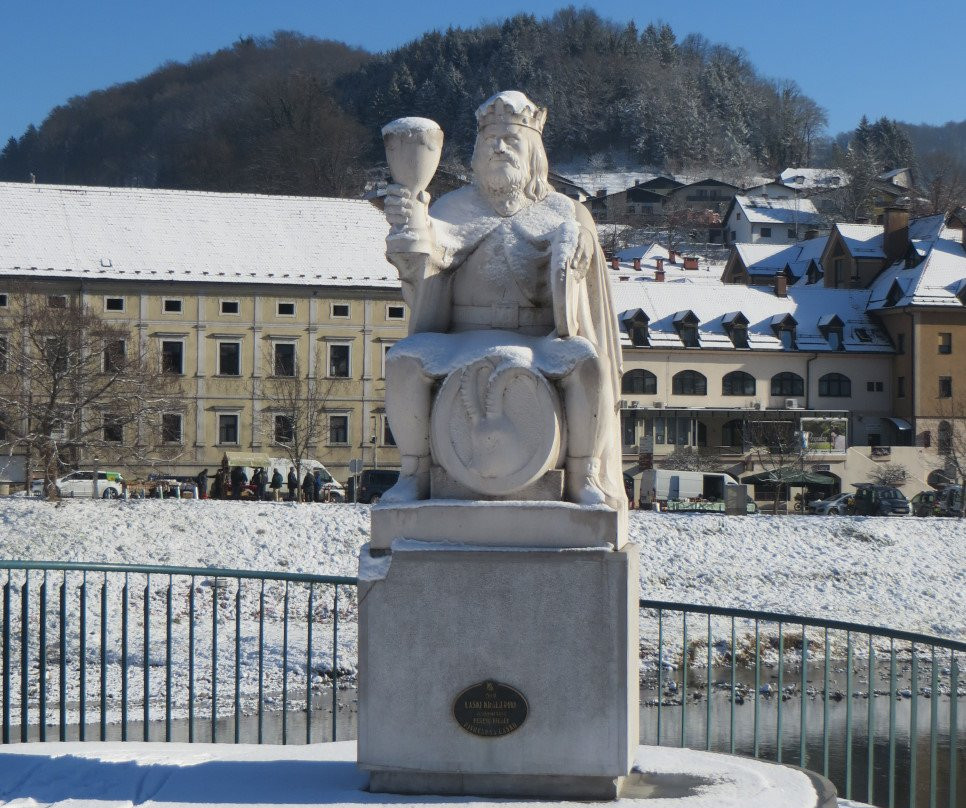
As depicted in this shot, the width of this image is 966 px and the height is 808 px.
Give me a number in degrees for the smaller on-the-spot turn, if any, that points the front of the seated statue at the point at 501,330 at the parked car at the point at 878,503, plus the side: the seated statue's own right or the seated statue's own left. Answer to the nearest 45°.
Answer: approximately 180°

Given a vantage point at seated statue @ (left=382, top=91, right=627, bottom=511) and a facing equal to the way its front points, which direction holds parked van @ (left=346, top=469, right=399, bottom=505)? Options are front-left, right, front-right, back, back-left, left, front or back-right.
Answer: back

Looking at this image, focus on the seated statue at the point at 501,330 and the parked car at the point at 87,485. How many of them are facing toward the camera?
1

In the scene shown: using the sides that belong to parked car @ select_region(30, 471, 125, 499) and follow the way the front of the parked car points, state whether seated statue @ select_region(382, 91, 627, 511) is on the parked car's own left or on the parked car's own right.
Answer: on the parked car's own left

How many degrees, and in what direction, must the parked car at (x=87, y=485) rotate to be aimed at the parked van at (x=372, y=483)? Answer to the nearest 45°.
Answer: approximately 180°

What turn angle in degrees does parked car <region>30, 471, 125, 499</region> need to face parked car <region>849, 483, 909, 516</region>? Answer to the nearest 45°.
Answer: approximately 180°

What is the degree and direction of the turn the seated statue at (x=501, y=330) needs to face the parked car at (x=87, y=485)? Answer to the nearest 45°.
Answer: approximately 180°

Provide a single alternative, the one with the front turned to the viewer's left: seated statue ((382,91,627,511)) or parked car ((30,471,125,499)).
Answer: the parked car

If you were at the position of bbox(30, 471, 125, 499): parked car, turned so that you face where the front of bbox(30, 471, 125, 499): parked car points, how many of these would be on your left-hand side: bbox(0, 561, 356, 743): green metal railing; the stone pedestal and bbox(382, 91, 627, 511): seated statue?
3

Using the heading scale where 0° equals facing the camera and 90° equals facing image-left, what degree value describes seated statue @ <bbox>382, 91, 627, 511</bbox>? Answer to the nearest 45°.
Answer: approximately 0°

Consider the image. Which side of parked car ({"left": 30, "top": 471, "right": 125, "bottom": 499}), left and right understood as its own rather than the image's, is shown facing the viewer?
left

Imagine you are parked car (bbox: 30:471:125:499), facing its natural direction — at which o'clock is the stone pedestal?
The stone pedestal is roughly at 9 o'clock from the parked car.
